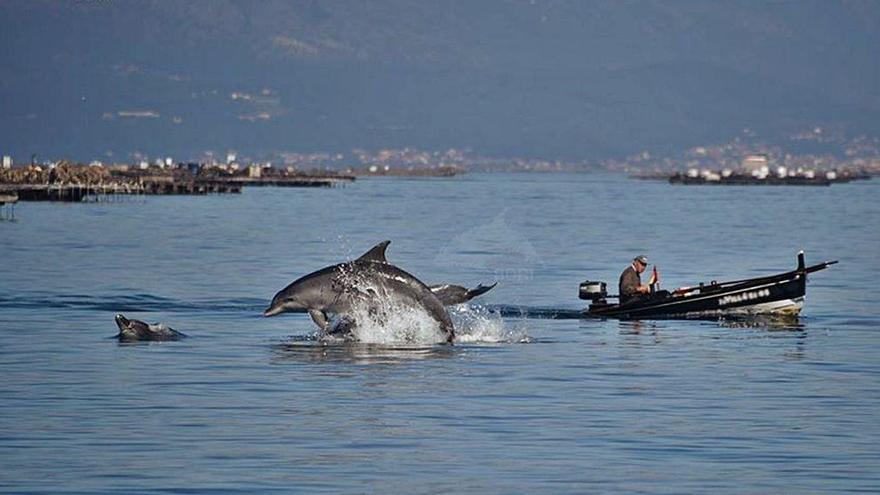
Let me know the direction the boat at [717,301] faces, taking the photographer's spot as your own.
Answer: facing to the right of the viewer

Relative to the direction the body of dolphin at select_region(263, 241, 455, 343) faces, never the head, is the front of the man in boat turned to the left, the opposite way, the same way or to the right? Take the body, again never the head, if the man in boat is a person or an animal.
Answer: the opposite way

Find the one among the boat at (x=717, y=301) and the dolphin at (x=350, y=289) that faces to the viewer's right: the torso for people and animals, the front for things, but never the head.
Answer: the boat

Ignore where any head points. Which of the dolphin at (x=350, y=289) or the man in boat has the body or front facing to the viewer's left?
the dolphin

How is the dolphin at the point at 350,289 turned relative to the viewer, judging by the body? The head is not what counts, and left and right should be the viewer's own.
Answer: facing to the left of the viewer

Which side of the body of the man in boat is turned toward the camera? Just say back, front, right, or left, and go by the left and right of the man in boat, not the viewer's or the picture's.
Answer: right
